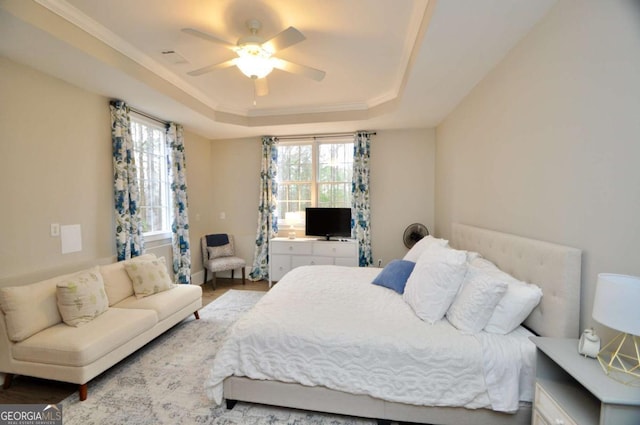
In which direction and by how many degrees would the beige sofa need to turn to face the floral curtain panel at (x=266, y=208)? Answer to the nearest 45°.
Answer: approximately 90° to its left

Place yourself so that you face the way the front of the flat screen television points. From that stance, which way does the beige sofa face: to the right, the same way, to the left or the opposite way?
to the left

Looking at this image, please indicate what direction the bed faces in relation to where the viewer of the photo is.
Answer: facing to the left of the viewer

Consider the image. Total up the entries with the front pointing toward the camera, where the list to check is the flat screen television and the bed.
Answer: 1

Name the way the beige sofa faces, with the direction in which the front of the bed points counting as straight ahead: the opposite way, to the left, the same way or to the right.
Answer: the opposite way

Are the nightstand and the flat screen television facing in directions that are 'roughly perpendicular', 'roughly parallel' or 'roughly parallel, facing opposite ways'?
roughly perpendicular

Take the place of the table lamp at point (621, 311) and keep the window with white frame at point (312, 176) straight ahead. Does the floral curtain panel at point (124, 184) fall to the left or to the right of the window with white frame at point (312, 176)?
left

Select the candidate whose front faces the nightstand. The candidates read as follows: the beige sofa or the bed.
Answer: the beige sofa

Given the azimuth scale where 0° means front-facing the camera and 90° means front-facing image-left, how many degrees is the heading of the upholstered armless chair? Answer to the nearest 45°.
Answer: approximately 315°

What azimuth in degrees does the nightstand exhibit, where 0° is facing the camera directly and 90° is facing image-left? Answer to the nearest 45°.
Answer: approximately 45°
